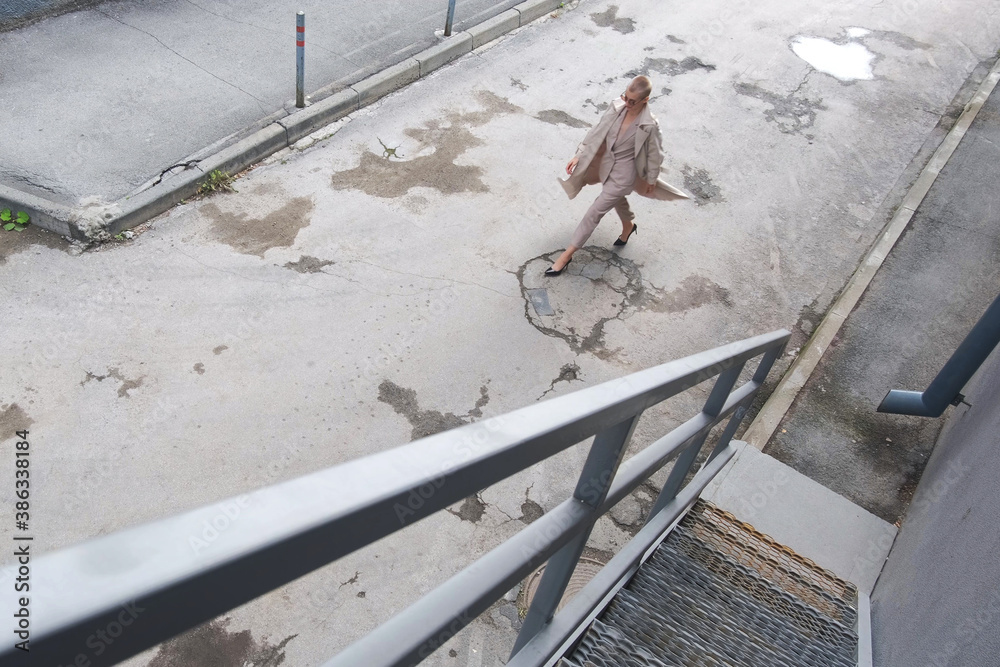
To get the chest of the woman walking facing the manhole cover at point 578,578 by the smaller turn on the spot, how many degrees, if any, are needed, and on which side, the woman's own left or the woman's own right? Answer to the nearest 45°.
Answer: approximately 45° to the woman's own left

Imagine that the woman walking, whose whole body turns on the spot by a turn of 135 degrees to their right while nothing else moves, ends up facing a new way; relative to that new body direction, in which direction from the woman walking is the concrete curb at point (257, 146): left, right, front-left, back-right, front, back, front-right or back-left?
left

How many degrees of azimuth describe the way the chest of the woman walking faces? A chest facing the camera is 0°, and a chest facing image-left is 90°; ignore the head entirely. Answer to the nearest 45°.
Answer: approximately 45°

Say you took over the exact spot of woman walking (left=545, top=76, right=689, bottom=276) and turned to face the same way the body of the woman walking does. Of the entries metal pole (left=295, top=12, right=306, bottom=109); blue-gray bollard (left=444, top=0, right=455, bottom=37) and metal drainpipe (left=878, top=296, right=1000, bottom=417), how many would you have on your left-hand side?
1

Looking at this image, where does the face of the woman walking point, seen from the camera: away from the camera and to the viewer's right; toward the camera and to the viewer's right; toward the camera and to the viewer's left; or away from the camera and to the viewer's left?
toward the camera and to the viewer's left

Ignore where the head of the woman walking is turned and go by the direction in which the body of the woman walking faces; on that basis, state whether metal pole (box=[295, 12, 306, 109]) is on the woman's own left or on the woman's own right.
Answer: on the woman's own right

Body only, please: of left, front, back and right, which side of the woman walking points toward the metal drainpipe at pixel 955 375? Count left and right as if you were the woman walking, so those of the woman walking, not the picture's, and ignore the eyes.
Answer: left

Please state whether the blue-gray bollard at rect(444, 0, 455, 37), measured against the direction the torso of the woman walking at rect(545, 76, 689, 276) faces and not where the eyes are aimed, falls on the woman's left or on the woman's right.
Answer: on the woman's right

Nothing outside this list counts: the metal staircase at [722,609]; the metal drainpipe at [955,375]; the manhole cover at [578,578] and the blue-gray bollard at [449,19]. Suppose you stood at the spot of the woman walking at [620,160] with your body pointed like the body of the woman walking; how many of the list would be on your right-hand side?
1

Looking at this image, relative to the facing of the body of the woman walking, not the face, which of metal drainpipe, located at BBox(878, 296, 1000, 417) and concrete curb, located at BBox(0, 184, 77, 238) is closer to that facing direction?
the concrete curb

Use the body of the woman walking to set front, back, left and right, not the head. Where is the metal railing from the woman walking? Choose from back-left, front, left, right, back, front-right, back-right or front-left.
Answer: front-left

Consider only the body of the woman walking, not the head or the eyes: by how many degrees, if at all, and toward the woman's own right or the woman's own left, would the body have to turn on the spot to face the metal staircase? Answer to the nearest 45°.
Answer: approximately 45° to the woman's own left
